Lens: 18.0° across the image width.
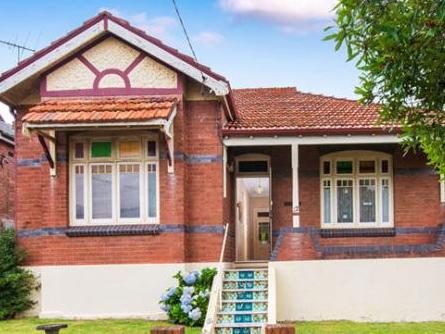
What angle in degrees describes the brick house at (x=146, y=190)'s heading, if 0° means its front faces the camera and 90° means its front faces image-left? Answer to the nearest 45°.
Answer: approximately 0°

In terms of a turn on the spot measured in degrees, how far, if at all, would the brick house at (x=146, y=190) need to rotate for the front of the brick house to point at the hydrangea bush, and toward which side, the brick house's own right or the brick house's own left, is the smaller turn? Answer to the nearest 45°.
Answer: approximately 45° to the brick house's own left

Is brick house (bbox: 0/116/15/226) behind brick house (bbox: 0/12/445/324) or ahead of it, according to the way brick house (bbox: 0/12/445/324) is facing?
behind

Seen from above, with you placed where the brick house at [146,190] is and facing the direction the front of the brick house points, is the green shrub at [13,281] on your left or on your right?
on your right

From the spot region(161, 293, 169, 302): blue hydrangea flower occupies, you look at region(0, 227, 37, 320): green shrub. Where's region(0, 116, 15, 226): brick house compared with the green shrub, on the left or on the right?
right

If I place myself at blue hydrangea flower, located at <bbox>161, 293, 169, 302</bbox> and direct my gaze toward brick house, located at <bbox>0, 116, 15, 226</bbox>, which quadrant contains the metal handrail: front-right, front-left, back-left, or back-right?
back-right

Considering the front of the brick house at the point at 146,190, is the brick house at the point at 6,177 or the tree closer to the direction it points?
the tree
